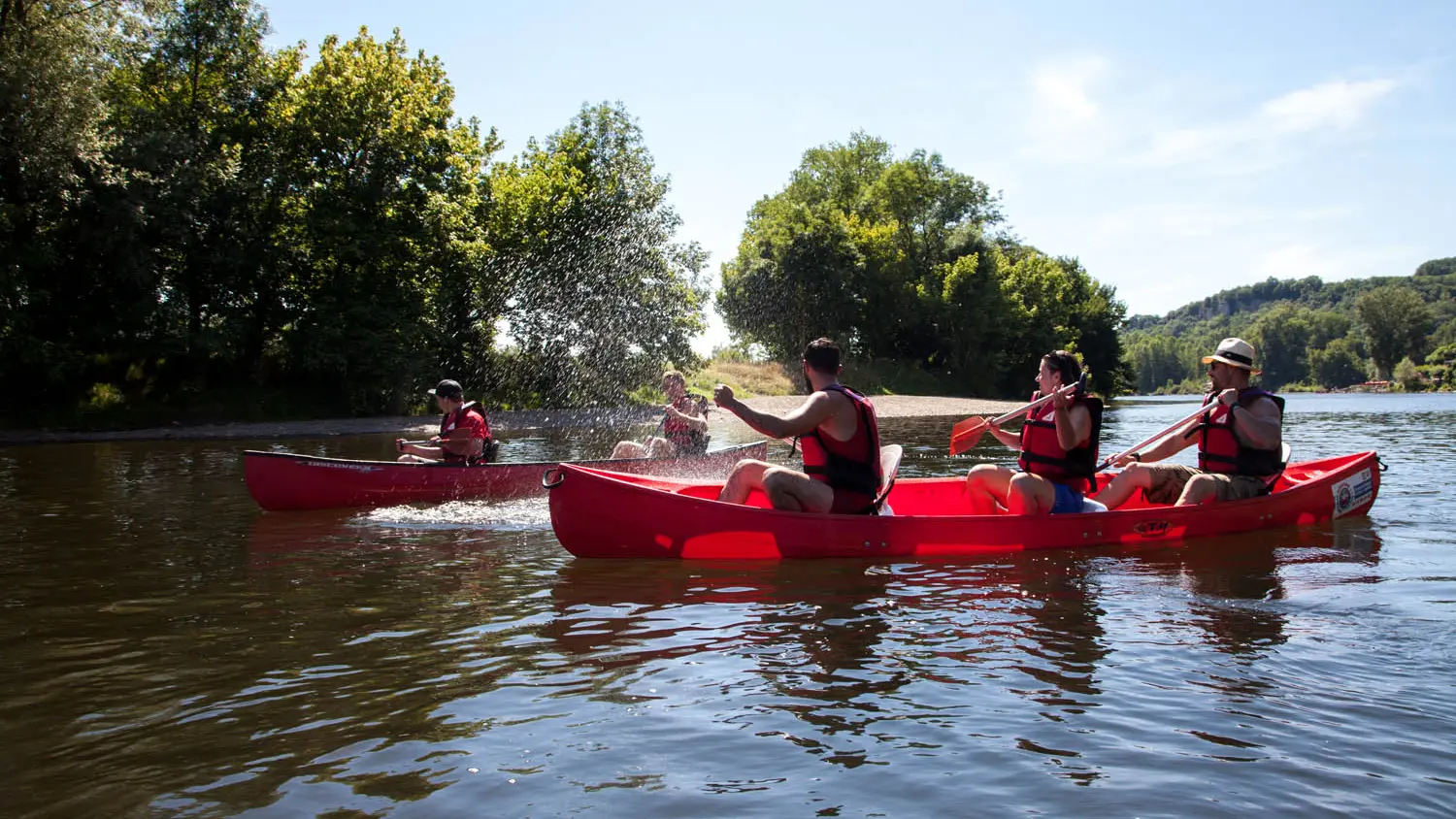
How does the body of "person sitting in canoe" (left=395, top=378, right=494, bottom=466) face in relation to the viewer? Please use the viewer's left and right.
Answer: facing to the left of the viewer

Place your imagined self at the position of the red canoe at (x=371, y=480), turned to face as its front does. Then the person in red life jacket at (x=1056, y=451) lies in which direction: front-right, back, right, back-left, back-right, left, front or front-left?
back-left

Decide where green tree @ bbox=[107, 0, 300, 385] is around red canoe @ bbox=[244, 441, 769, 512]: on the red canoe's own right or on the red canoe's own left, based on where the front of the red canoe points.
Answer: on the red canoe's own right

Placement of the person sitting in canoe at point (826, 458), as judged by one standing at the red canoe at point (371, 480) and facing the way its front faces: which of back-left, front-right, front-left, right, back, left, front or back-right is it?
back-left

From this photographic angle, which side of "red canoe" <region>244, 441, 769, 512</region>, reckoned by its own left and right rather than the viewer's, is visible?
left

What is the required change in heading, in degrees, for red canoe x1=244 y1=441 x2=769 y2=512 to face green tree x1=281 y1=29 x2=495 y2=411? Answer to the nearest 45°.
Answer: approximately 90° to its right

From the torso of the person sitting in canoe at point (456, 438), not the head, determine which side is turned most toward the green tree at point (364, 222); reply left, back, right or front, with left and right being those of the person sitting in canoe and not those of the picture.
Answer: right

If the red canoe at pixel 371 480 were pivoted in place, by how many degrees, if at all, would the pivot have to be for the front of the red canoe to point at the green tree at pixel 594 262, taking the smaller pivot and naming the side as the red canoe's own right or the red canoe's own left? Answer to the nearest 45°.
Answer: approximately 90° to the red canoe's own right

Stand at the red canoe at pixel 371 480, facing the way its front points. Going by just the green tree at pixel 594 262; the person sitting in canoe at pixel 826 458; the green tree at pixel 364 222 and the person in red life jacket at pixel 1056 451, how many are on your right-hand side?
2
